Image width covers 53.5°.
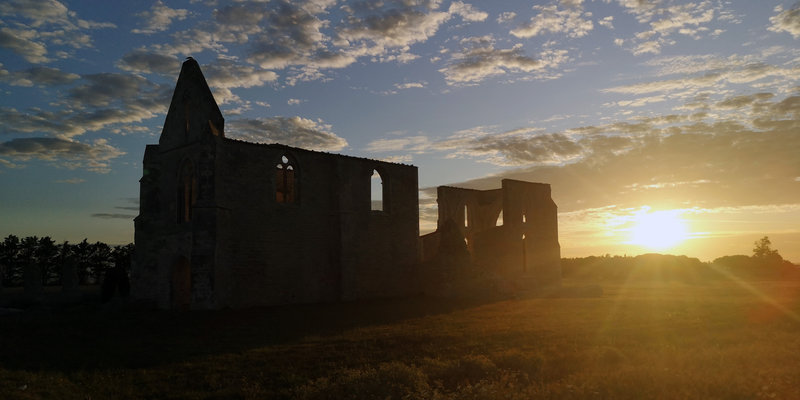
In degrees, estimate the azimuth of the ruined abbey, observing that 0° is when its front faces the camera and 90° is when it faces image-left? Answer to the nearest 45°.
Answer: approximately 45°
